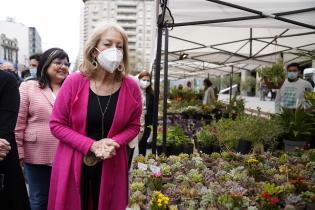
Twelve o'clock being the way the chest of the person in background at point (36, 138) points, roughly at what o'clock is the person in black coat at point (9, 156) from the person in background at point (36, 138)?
the person in black coat at point (9, 156) is roughly at 2 o'clock from the person in background at point (36, 138).

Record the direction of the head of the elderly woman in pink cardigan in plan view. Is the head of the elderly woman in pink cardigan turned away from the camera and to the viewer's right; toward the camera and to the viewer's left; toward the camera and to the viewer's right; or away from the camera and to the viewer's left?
toward the camera and to the viewer's right

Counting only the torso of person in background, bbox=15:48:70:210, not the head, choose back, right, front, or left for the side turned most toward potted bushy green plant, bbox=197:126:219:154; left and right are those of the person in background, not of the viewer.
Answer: left

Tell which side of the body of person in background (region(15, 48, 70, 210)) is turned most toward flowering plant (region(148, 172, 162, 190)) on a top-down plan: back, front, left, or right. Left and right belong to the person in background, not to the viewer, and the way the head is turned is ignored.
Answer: front

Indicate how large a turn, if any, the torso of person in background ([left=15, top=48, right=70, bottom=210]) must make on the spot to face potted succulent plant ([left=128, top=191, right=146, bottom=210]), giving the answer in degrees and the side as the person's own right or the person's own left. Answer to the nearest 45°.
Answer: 0° — they already face it

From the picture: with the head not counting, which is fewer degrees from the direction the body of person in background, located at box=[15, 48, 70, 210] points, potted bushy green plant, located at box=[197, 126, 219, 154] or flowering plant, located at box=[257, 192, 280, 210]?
the flowering plant

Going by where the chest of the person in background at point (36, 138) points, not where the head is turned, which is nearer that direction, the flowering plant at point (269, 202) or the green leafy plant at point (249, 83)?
the flowering plant

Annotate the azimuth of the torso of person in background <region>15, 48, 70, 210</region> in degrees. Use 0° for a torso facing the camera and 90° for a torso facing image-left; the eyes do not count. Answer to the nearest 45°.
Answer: approximately 315°

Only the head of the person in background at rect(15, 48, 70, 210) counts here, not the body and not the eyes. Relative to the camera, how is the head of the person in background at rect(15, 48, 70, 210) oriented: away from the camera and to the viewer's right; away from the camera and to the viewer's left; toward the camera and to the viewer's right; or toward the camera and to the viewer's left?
toward the camera and to the viewer's right

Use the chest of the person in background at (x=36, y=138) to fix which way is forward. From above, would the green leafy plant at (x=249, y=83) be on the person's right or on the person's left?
on the person's left

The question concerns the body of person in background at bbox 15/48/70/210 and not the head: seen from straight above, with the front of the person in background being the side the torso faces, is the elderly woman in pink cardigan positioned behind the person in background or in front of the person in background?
in front

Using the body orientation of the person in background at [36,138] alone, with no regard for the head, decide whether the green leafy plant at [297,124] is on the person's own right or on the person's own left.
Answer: on the person's own left

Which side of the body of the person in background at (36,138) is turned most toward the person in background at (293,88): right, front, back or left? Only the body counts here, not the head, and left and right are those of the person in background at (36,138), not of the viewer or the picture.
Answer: left
